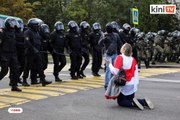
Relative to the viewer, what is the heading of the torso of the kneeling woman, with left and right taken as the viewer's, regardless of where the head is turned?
facing away from the viewer and to the left of the viewer

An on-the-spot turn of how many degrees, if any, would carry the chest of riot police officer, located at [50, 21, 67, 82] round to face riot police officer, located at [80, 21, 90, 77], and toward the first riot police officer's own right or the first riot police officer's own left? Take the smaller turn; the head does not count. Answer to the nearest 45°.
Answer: approximately 90° to the first riot police officer's own left

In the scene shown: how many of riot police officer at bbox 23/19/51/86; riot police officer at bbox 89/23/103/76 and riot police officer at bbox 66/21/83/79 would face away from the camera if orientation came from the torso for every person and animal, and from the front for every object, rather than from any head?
0

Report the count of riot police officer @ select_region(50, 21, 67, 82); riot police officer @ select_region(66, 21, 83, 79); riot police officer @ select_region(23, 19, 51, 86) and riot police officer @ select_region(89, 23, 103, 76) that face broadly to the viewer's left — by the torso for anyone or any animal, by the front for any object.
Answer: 0

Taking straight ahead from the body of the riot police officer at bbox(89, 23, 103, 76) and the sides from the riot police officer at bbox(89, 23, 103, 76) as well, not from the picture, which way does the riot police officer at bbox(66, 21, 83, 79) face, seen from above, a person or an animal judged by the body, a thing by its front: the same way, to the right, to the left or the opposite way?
the same way

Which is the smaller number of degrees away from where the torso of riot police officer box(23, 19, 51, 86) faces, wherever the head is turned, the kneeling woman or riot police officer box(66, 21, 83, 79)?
the kneeling woman

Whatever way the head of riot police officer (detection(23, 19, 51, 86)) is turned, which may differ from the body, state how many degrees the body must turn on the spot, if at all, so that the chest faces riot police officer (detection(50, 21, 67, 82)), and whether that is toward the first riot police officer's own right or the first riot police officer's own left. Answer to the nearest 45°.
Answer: approximately 90° to the first riot police officer's own left

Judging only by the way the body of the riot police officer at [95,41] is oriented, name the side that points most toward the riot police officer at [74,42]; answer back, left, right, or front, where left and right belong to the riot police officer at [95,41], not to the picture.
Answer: right

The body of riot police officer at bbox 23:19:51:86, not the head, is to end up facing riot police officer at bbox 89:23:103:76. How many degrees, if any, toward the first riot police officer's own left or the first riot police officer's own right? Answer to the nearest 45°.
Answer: approximately 90° to the first riot police officer's own left

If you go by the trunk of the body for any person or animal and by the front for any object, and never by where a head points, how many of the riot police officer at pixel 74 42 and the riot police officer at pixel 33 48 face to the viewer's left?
0

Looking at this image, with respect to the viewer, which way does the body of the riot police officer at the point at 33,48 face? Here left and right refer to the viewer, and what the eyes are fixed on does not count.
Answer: facing the viewer and to the right of the viewer

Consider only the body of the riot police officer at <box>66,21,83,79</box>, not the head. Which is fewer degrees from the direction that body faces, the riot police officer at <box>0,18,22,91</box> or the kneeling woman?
the kneeling woman

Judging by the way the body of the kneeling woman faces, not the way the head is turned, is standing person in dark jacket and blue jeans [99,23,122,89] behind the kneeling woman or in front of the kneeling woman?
in front
